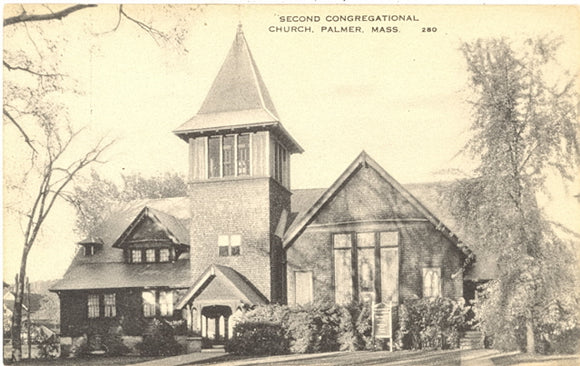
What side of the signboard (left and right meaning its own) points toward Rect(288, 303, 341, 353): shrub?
right

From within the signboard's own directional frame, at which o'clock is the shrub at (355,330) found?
The shrub is roughly at 3 o'clock from the signboard.

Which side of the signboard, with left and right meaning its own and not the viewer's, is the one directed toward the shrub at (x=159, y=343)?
right

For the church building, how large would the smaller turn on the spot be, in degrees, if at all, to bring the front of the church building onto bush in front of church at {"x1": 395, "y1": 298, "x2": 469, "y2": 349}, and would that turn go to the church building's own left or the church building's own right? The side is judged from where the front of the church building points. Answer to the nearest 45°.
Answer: approximately 45° to the church building's own left

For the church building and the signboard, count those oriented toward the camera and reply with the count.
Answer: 2

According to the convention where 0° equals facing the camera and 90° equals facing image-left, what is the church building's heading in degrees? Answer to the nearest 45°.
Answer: approximately 0°

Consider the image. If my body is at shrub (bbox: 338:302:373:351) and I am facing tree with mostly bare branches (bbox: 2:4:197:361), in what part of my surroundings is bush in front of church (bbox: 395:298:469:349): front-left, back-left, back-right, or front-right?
back-left

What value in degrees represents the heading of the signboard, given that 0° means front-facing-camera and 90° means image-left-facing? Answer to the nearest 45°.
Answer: approximately 0°

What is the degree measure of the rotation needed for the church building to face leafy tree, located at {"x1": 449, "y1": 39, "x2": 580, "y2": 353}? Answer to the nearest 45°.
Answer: approximately 45° to its left
